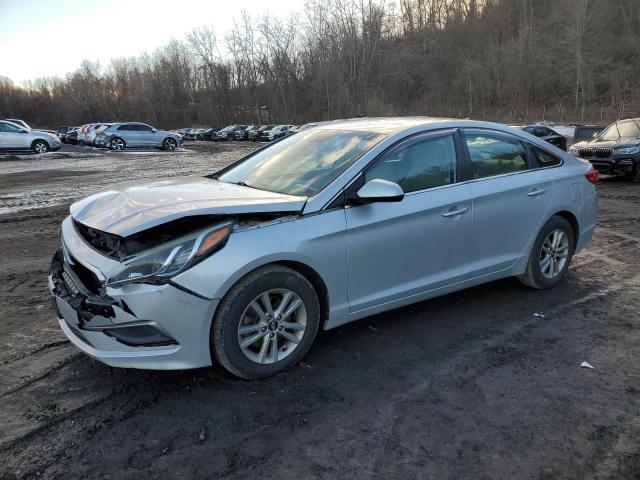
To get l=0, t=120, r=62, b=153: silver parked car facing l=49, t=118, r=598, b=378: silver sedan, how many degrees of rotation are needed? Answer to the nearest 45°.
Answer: approximately 90° to its right

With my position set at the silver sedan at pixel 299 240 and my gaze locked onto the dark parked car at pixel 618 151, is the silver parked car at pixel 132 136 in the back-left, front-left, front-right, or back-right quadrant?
front-left

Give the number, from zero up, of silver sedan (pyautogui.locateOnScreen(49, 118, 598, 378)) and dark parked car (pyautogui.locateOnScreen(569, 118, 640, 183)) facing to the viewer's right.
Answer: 0

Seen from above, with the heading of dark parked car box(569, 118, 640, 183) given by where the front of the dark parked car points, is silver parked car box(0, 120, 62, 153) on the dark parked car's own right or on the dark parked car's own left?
on the dark parked car's own right
